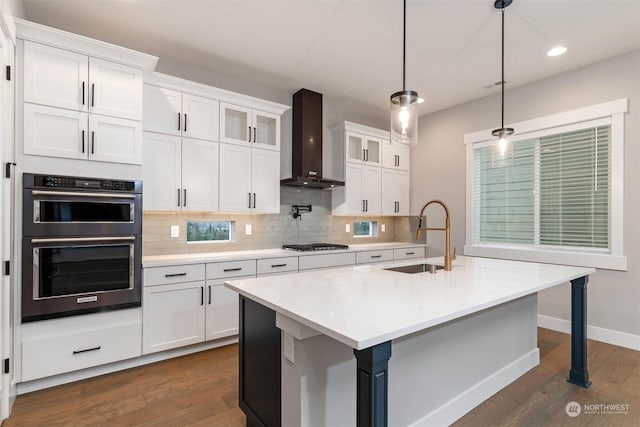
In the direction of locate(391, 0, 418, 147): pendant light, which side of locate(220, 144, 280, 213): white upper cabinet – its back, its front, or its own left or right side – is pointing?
front

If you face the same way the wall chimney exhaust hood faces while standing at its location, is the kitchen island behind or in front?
in front

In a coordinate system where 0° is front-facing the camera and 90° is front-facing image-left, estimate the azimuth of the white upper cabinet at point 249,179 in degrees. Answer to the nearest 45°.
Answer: approximately 315°

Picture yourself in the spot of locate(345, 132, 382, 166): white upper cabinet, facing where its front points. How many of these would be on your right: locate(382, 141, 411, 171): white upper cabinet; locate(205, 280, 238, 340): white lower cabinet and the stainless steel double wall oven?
2

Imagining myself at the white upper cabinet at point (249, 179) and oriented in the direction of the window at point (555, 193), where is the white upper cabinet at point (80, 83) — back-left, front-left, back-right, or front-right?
back-right

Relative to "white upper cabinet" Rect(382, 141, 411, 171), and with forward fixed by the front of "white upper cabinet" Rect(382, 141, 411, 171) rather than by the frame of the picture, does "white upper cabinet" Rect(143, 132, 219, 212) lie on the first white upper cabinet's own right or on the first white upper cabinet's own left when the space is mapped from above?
on the first white upper cabinet's own right

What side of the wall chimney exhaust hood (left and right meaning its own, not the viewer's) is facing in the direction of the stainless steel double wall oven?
right

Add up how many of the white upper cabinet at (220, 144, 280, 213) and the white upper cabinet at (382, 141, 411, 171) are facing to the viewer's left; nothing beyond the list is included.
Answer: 0

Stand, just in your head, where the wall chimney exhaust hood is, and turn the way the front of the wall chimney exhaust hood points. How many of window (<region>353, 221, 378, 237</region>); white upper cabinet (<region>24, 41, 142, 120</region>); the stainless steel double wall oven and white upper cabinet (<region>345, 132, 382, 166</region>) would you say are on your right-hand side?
2

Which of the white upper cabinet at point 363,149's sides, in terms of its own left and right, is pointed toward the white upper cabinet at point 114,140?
right

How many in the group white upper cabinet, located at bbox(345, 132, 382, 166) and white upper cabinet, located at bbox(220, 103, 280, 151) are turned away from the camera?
0
